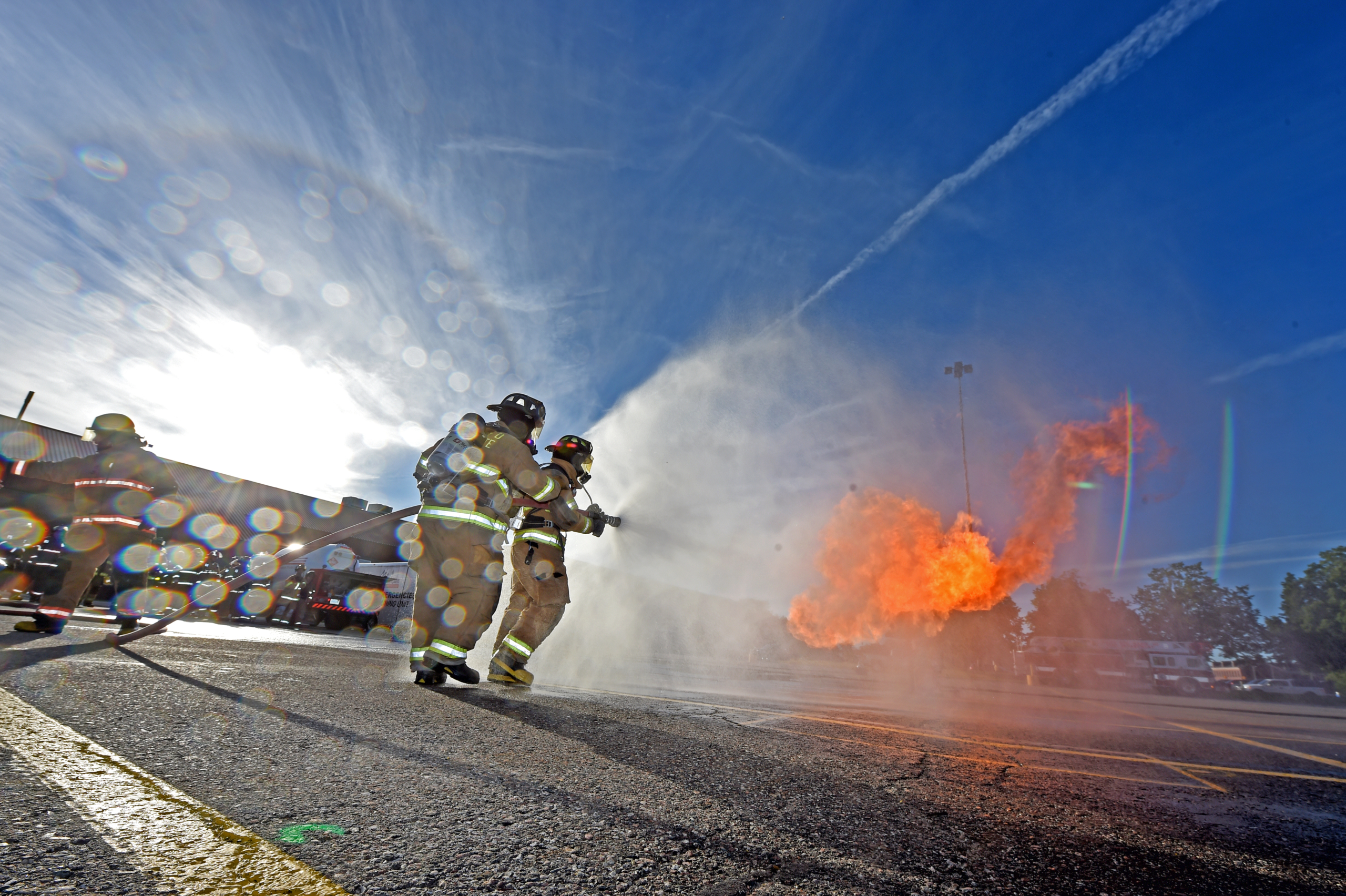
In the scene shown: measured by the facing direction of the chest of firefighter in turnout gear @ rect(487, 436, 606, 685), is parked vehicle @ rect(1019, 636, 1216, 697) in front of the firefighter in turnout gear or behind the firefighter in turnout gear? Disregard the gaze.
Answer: in front

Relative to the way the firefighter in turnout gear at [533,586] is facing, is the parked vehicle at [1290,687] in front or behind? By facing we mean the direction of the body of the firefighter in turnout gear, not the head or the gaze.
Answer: in front

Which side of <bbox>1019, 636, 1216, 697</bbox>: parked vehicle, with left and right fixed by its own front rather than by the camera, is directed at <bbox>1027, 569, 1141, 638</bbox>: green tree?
left

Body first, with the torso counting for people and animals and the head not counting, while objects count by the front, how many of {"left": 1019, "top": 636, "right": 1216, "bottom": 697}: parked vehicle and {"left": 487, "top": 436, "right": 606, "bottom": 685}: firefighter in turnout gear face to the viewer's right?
2

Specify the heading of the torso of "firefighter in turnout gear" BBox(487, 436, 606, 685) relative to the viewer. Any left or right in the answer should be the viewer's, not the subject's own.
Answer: facing to the right of the viewer

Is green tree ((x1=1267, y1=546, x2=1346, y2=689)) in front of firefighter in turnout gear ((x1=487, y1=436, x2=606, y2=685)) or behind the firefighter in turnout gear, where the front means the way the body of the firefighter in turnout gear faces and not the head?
in front

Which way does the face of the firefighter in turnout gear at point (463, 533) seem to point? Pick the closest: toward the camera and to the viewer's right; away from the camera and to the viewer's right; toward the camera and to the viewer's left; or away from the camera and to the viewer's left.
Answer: away from the camera and to the viewer's right

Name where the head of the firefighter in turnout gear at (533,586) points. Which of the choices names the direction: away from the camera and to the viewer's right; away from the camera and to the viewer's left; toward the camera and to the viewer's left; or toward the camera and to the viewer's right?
away from the camera and to the viewer's right

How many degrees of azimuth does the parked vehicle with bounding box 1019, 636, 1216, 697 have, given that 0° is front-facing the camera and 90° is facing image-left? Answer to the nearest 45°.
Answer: approximately 270°

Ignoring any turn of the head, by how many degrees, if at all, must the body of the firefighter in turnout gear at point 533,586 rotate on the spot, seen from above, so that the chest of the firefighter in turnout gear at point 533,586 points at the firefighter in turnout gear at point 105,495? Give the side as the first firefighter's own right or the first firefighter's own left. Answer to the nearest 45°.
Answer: approximately 180°
